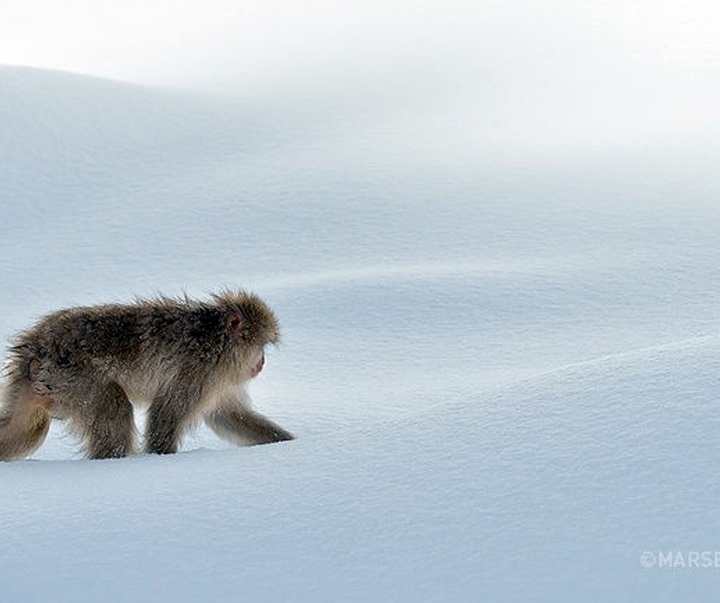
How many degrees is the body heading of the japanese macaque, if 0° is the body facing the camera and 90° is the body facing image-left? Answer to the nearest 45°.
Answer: approximately 270°
